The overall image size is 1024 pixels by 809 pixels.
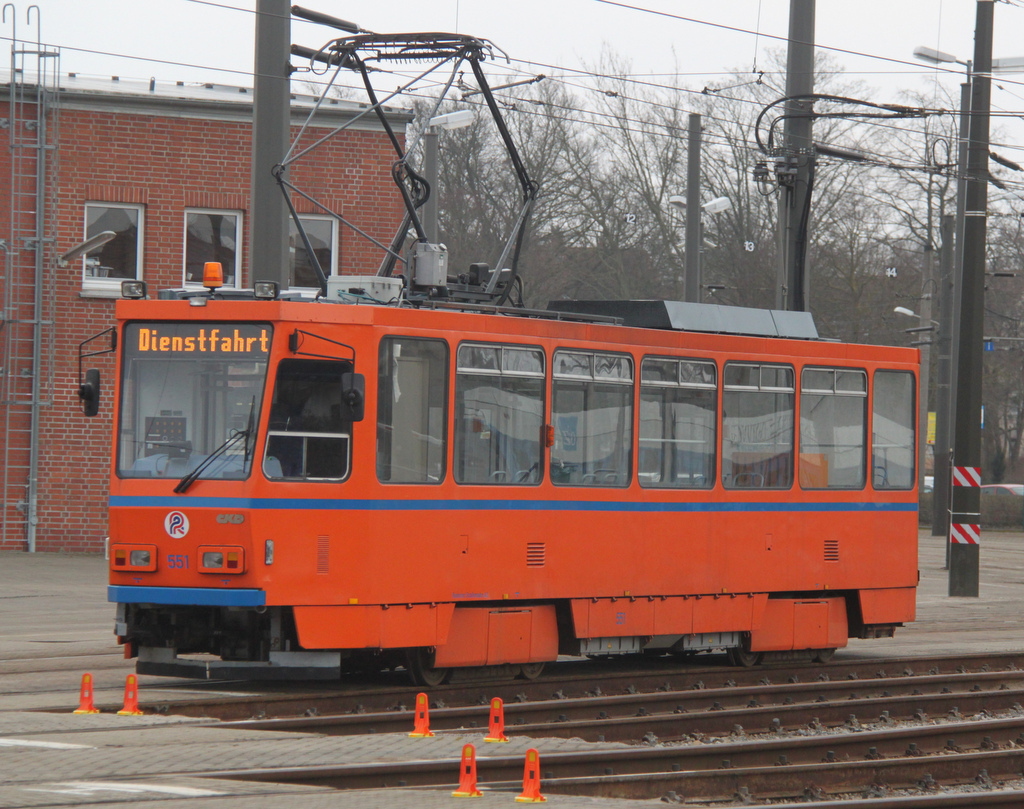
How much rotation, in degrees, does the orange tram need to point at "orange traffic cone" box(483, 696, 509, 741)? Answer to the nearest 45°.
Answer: approximately 45° to its left

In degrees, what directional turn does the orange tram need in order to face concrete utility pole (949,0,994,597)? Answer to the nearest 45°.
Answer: approximately 180°

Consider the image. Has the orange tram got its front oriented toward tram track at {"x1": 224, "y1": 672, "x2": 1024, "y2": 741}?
no

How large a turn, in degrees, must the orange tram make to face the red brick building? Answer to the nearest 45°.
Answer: approximately 90° to its right

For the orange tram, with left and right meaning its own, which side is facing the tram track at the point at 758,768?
left

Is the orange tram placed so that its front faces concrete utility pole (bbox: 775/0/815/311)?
no

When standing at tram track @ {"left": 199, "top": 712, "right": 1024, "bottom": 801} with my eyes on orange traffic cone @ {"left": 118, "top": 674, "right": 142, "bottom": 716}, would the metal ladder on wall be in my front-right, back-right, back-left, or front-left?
front-right

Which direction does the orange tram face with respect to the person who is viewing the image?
facing the viewer and to the left of the viewer

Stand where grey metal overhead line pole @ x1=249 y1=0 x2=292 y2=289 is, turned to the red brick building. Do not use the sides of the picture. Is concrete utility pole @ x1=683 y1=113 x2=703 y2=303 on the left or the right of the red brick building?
right

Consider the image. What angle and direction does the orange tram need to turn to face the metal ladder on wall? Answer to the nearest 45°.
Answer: approximately 90° to its right

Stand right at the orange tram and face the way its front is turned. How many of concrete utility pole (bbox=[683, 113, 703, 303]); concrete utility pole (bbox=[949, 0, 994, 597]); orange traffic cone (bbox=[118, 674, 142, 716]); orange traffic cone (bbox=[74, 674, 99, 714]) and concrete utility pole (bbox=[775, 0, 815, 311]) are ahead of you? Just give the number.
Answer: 2

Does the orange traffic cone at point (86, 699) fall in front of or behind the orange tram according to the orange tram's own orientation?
in front

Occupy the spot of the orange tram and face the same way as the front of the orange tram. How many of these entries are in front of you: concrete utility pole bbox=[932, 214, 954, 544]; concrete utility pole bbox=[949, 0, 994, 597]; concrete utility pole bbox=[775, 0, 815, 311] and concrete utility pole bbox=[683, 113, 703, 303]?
0

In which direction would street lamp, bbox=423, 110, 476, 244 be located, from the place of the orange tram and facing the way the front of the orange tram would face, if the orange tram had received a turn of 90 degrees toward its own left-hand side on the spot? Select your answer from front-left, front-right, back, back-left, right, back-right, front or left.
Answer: back-left

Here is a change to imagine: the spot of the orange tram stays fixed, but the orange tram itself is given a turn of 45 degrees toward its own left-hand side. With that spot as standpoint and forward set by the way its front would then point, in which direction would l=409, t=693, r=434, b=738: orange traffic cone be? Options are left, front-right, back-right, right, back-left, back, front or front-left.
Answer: front

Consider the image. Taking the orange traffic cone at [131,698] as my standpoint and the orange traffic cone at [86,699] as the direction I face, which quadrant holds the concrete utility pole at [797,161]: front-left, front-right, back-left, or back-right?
back-right

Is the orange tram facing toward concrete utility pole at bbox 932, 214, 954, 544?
no

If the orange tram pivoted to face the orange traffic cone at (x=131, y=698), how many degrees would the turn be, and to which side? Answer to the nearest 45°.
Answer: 0° — it already faces it

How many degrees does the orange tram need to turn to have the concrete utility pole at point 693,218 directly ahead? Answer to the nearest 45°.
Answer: approximately 135° to its right
